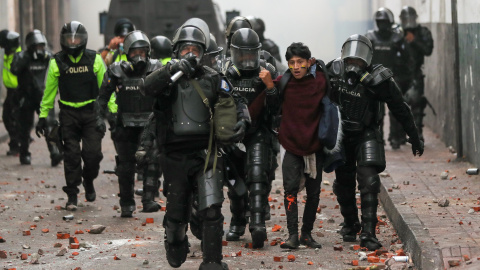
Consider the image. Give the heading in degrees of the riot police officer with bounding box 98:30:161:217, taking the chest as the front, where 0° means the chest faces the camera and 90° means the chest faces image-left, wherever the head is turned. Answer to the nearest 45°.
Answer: approximately 0°

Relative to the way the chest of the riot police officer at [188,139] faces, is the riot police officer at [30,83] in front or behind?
behind

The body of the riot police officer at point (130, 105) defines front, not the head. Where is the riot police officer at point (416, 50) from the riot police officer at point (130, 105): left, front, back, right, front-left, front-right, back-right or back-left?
back-left

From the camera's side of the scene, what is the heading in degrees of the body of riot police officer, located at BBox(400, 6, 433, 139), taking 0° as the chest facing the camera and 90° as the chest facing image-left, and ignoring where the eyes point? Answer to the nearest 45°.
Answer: approximately 45°

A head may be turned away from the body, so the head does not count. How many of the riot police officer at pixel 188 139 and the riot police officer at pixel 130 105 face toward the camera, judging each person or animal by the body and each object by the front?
2
